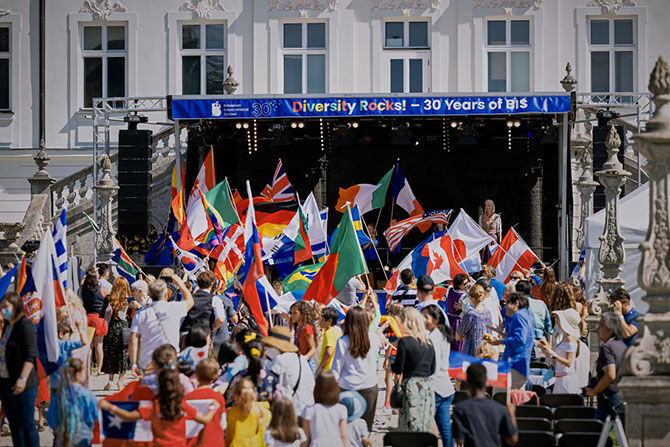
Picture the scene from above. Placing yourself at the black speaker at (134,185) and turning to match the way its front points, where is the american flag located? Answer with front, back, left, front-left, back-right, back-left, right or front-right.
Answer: front-left

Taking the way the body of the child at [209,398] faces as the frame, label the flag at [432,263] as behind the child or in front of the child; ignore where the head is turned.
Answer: in front

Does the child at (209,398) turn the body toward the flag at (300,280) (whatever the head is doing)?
yes

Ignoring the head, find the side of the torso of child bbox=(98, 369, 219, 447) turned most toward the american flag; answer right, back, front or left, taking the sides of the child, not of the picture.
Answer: front

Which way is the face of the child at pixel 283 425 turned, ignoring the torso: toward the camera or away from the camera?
away from the camera

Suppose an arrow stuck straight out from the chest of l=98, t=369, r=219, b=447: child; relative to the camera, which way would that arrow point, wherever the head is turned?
away from the camera

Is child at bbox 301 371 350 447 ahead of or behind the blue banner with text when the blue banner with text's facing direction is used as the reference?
ahead

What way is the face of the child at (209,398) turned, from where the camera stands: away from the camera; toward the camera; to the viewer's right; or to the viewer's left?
away from the camera

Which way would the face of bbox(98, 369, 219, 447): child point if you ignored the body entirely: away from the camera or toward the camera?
away from the camera

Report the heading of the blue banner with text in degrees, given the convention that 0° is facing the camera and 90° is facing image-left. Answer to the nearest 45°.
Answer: approximately 0°

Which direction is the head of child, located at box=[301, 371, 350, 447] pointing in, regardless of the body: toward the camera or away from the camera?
away from the camera

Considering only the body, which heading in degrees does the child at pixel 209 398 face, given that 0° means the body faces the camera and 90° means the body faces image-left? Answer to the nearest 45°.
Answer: approximately 180°

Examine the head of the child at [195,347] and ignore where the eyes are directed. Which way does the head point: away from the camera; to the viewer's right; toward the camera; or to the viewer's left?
away from the camera

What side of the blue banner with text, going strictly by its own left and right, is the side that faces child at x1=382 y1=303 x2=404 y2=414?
front

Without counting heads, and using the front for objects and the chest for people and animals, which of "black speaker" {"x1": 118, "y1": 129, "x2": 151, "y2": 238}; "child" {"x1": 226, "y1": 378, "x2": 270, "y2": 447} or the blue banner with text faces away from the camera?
the child

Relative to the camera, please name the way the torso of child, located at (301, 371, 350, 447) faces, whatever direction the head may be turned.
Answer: away from the camera

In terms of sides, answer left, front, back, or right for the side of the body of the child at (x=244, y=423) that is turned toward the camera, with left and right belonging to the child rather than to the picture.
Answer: back
